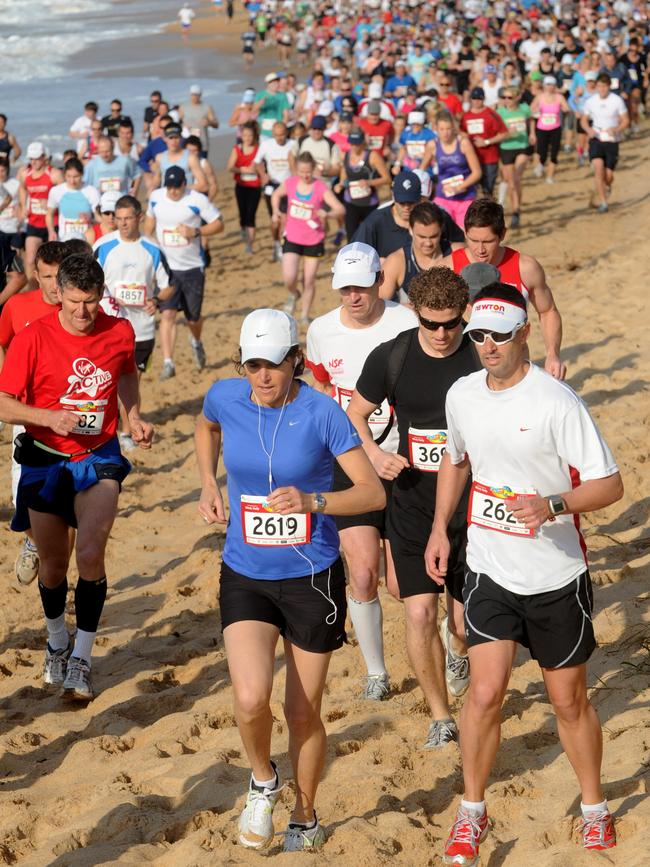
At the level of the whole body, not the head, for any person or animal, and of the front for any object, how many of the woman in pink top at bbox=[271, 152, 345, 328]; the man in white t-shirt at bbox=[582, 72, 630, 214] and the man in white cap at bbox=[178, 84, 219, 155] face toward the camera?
3

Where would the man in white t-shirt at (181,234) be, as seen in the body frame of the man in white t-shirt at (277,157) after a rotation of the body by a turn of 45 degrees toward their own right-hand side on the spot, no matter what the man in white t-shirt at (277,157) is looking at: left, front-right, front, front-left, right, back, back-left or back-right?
front-left

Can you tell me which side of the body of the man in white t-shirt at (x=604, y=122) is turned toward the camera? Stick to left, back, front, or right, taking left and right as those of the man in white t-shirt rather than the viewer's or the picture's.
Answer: front

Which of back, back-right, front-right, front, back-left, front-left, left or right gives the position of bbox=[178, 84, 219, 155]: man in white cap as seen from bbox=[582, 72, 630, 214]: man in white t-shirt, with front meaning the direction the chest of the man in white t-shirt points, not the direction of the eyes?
right

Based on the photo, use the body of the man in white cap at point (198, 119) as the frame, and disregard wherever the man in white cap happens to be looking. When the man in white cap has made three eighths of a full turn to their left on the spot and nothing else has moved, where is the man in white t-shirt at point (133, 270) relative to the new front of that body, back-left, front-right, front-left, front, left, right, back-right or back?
back-right

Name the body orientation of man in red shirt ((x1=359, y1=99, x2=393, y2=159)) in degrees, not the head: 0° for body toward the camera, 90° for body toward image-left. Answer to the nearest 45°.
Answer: approximately 0°

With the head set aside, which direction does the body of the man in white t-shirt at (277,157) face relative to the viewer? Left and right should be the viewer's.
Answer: facing the viewer

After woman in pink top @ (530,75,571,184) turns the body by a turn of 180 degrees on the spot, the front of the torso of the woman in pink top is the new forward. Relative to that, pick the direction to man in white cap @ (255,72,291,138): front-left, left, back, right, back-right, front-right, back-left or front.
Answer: left

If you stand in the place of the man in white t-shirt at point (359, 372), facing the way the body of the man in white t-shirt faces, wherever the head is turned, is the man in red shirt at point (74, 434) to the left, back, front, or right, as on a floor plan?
right
